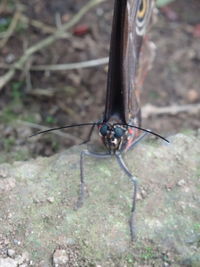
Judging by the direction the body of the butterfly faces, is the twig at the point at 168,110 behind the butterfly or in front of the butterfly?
behind

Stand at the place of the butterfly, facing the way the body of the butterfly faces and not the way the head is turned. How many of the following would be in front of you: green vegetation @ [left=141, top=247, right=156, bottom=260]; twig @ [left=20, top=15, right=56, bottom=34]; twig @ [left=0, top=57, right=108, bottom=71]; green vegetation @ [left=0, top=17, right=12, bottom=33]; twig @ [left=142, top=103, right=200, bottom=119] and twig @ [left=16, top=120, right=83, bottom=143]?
1

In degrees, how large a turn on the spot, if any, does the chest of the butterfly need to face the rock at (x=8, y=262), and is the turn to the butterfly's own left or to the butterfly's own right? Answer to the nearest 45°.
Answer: approximately 45° to the butterfly's own right

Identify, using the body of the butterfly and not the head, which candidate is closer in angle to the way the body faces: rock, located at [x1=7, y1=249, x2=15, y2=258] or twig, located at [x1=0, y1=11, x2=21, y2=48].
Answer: the rock

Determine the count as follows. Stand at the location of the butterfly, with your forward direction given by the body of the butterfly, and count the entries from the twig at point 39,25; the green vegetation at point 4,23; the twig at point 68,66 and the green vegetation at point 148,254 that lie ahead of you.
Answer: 1

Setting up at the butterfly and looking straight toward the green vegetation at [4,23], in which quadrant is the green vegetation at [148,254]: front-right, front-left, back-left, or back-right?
back-left

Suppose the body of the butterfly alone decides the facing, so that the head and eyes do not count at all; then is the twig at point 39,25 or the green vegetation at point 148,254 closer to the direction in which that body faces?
the green vegetation

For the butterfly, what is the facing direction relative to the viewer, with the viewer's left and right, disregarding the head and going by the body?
facing the viewer

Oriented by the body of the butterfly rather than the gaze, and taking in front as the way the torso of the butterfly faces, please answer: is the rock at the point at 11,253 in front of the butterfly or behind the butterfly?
in front

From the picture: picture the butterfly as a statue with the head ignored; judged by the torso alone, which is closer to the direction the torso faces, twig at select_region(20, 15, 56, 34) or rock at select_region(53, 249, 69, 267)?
the rock

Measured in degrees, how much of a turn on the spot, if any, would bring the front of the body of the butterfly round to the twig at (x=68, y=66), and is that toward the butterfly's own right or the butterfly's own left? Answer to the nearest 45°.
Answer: approximately 180°

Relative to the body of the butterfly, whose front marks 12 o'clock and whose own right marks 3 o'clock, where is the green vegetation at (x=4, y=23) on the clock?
The green vegetation is roughly at 5 o'clock from the butterfly.

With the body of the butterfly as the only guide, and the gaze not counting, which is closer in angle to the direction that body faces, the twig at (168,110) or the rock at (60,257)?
the rock

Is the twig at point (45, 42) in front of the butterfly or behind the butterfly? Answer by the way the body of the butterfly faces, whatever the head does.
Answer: behind

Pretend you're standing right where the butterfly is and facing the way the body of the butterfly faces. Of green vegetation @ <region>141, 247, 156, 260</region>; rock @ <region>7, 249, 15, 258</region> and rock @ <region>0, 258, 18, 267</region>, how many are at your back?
0

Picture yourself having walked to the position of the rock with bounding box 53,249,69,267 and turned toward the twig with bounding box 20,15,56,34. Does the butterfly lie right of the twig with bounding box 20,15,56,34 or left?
right

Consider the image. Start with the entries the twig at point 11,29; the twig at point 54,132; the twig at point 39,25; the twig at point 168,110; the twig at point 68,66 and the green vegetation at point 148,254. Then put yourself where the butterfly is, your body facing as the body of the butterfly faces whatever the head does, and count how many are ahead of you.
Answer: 1

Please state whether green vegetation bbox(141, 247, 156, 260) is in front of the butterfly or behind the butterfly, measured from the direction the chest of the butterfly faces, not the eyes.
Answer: in front

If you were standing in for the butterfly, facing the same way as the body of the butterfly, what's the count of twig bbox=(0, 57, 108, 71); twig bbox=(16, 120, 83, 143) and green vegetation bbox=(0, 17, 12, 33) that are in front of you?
0
